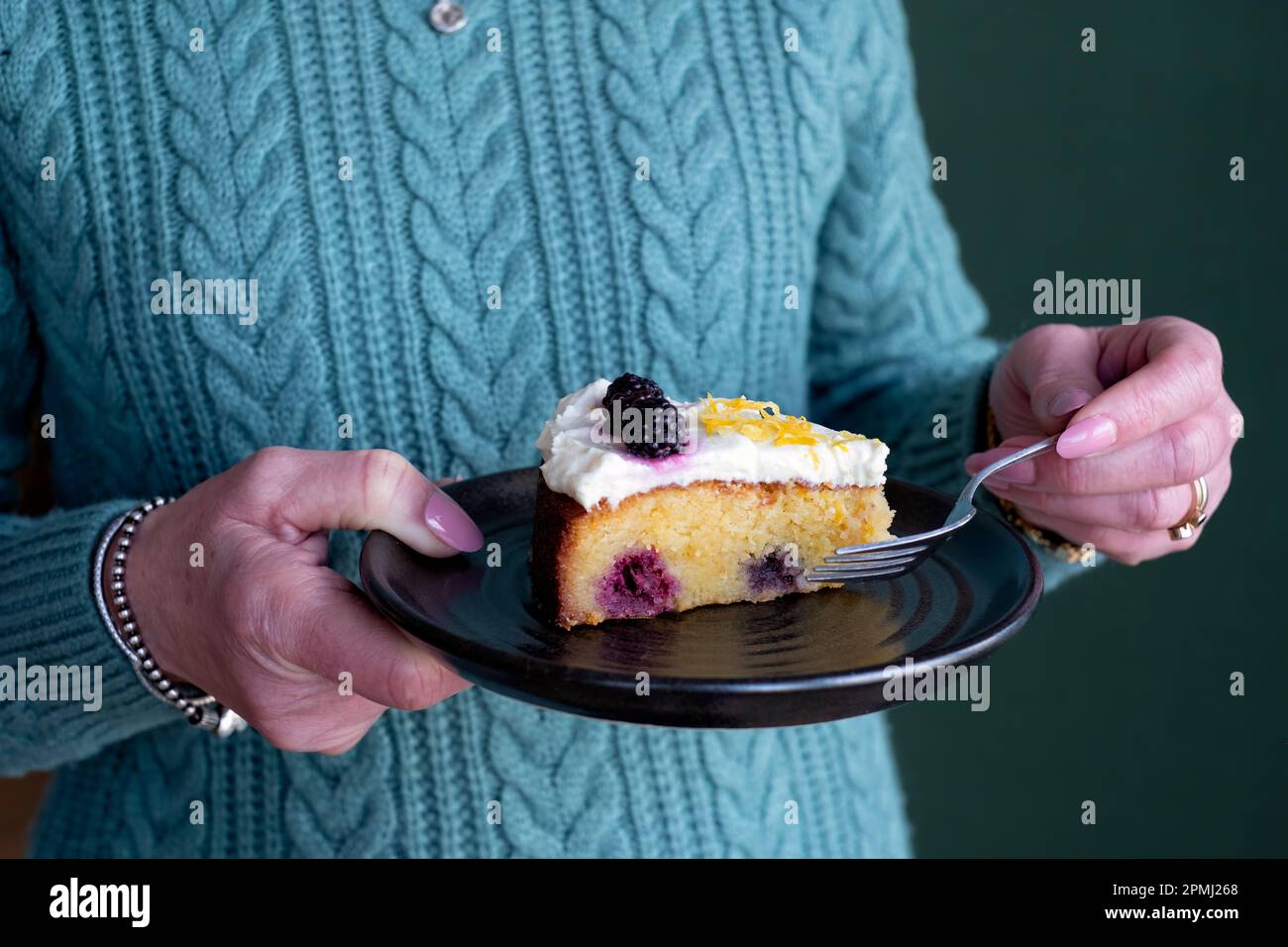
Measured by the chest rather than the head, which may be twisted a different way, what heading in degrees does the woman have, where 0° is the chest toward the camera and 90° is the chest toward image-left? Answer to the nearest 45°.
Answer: approximately 0°
